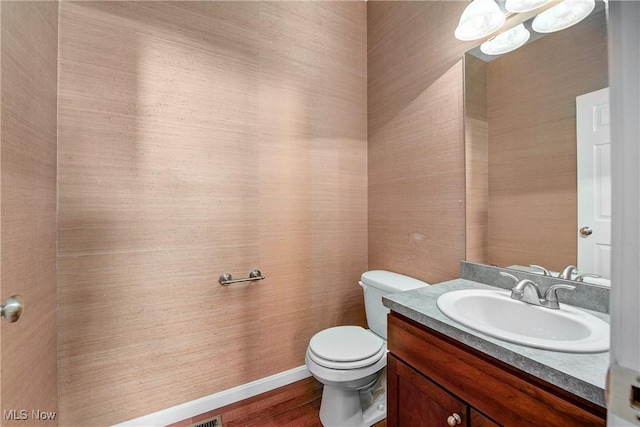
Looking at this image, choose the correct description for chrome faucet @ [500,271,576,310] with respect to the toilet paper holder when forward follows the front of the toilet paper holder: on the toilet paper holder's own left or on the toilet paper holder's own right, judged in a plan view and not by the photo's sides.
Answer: on the toilet paper holder's own left

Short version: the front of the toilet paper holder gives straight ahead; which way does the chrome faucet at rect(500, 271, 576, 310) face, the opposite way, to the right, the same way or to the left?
to the right

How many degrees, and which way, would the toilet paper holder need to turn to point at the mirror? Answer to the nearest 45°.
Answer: approximately 45° to its left

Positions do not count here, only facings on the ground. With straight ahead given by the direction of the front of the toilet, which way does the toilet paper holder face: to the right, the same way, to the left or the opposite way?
to the left

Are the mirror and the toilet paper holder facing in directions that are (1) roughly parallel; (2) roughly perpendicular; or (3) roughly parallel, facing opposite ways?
roughly perpendicular

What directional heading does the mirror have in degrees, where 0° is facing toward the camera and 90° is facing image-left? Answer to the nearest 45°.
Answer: approximately 45°

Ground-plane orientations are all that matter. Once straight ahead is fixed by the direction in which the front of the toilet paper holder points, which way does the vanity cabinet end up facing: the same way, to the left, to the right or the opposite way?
to the right

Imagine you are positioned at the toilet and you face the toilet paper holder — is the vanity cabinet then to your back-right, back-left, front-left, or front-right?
back-left
